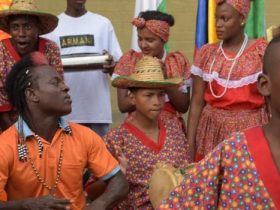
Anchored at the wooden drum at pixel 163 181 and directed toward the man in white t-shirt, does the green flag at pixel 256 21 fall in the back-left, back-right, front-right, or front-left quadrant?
front-right

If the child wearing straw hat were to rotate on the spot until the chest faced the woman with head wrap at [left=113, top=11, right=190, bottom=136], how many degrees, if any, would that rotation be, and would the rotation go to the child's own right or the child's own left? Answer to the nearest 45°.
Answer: approximately 135° to the child's own left

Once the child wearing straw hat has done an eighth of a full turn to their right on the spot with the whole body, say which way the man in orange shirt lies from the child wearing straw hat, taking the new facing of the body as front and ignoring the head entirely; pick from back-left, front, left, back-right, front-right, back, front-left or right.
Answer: front-right

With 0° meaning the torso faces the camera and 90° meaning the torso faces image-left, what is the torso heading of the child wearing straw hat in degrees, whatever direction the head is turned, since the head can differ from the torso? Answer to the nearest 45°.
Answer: approximately 315°

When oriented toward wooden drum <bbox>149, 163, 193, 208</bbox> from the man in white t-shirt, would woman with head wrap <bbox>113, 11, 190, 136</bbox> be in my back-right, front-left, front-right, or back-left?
front-left

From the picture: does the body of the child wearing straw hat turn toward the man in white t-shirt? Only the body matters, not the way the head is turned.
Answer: no

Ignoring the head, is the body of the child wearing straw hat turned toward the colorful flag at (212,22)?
no

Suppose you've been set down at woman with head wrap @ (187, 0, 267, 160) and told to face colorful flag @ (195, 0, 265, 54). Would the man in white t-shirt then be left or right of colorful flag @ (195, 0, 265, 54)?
left

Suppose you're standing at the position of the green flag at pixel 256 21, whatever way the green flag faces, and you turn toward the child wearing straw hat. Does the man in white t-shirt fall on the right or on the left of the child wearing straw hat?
right

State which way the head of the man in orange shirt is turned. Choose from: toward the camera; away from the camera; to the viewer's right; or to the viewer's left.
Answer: to the viewer's right

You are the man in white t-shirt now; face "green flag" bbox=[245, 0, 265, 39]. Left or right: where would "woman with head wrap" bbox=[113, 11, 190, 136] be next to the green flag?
right

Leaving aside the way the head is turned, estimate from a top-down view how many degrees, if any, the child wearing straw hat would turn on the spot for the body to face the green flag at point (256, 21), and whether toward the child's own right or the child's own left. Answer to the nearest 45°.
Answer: approximately 90° to the child's own left
